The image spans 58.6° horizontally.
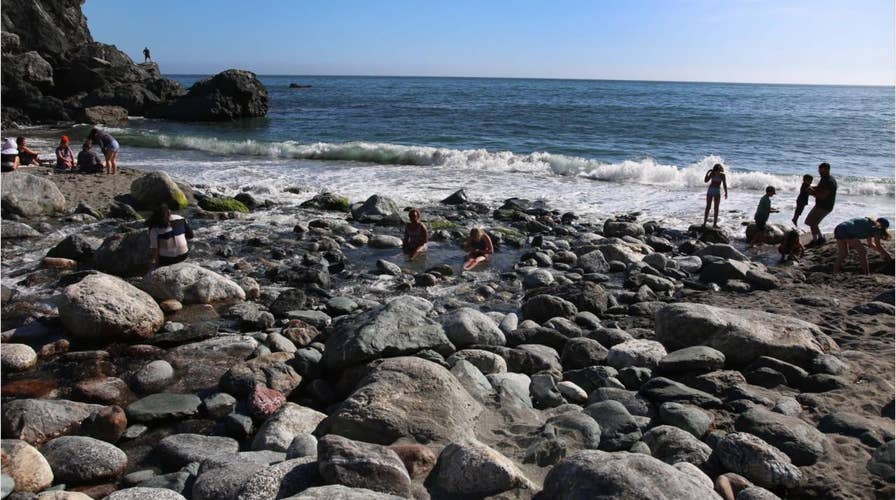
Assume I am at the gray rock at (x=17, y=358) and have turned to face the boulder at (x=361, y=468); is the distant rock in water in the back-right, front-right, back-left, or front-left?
back-left

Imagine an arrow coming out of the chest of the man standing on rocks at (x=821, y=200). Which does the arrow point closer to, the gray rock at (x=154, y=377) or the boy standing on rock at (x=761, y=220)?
the boy standing on rock

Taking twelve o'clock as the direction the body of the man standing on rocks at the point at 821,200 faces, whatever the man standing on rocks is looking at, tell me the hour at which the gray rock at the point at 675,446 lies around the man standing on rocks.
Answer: The gray rock is roughly at 9 o'clock from the man standing on rocks.

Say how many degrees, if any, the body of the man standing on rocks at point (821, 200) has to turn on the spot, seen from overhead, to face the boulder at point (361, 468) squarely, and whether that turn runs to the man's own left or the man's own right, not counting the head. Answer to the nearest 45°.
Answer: approximately 90° to the man's own left

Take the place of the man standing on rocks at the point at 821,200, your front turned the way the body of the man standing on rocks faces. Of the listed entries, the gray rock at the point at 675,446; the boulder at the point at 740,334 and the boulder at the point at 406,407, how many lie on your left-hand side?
3

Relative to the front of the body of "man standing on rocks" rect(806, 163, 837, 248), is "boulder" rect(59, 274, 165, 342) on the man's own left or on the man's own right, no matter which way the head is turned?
on the man's own left

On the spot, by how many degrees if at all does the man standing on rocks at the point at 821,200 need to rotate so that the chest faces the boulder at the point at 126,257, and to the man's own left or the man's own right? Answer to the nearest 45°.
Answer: approximately 45° to the man's own left

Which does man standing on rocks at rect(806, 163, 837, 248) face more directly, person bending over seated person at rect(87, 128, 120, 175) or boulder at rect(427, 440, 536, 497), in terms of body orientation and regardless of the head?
the person bending over seated person

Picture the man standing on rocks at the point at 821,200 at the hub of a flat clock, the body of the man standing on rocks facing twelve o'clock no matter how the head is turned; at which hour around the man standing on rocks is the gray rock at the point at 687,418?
The gray rock is roughly at 9 o'clock from the man standing on rocks.

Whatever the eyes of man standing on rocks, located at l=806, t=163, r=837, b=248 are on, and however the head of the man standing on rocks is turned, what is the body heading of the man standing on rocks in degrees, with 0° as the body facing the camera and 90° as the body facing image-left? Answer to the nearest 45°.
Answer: approximately 90°

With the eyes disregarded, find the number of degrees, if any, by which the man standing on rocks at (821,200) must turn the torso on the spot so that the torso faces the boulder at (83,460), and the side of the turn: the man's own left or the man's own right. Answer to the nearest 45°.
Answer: approximately 90° to the man's own left

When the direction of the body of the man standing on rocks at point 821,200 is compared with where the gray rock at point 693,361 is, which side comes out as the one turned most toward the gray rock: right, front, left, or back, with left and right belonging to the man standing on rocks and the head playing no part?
left
